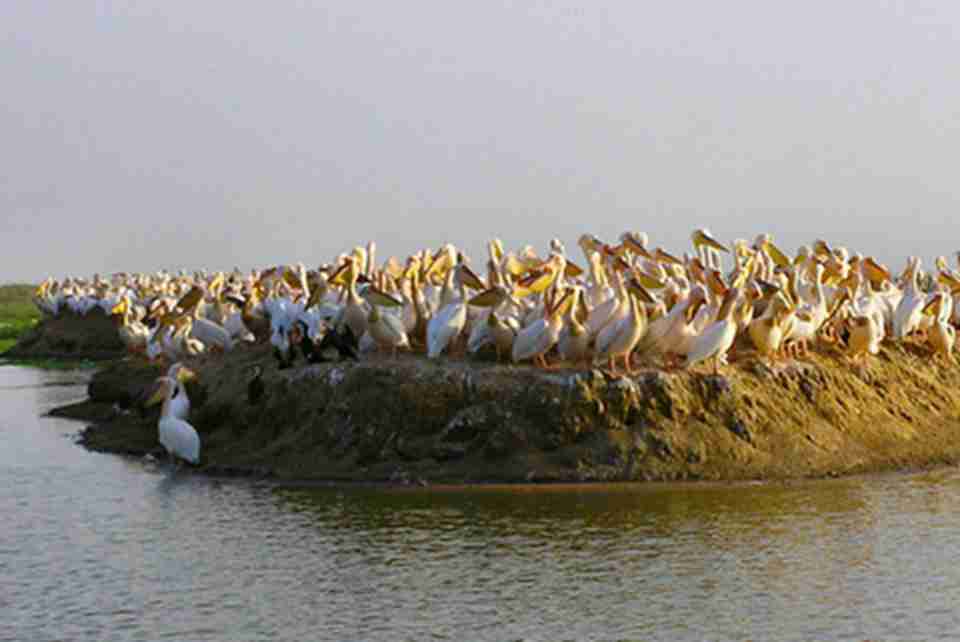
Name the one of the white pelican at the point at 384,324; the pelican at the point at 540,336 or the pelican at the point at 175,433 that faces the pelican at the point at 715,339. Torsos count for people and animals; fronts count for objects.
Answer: the pelican at the point at 540,336

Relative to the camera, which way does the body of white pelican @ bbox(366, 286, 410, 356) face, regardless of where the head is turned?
to the viewer's left

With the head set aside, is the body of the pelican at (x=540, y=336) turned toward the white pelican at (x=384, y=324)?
no

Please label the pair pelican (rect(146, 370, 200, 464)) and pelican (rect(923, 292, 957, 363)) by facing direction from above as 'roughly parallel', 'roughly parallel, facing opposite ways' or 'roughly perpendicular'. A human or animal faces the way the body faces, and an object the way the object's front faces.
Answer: roughly parallel

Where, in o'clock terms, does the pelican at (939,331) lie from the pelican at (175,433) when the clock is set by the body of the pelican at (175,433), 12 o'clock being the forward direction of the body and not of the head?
the pelican at (939,331) is roughly at 6 o'clock from the pelican at (175,433).

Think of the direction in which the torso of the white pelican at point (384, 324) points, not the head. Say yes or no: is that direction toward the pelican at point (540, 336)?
no

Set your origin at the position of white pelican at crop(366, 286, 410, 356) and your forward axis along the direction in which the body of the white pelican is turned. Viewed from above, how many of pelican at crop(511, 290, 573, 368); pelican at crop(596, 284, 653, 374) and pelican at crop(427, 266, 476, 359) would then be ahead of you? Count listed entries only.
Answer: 0

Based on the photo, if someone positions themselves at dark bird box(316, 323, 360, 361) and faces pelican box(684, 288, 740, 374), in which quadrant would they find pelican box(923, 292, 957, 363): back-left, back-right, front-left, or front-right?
front-left

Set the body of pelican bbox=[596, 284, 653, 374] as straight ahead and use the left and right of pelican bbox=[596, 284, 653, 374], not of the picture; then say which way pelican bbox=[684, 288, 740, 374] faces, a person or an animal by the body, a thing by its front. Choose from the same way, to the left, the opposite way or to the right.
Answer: the same way
